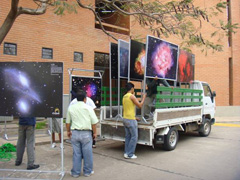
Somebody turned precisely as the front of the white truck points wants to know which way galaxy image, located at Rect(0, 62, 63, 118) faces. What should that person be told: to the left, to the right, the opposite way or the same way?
to the right

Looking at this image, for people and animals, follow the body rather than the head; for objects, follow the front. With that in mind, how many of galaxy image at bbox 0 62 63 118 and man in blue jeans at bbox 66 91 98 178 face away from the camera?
1

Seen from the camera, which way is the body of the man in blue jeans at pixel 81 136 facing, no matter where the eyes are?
away from the camera

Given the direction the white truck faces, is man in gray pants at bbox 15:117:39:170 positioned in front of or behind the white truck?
behind

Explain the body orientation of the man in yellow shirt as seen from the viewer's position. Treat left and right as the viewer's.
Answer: facing away from the viewer and to the right of the viewer

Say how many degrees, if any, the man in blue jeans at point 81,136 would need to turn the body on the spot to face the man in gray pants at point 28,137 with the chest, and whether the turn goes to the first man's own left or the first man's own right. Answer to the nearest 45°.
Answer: approximately 45° to the first man's own left

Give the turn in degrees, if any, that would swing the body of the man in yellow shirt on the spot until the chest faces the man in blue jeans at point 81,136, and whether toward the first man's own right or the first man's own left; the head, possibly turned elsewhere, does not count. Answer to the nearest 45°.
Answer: approximately 180°

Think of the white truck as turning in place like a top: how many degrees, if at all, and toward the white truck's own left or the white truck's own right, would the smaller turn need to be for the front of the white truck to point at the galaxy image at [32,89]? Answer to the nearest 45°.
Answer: approximately 180°

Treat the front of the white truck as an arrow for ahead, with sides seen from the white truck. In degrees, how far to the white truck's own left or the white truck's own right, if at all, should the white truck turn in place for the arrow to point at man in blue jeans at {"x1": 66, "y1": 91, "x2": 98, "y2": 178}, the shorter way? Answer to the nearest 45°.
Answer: approximately 180°

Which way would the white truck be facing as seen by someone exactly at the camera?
facing away from the viewer and to the right of the viewer

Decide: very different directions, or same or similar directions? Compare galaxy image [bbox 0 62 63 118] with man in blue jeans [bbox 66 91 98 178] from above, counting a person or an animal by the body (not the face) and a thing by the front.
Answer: very different directions
